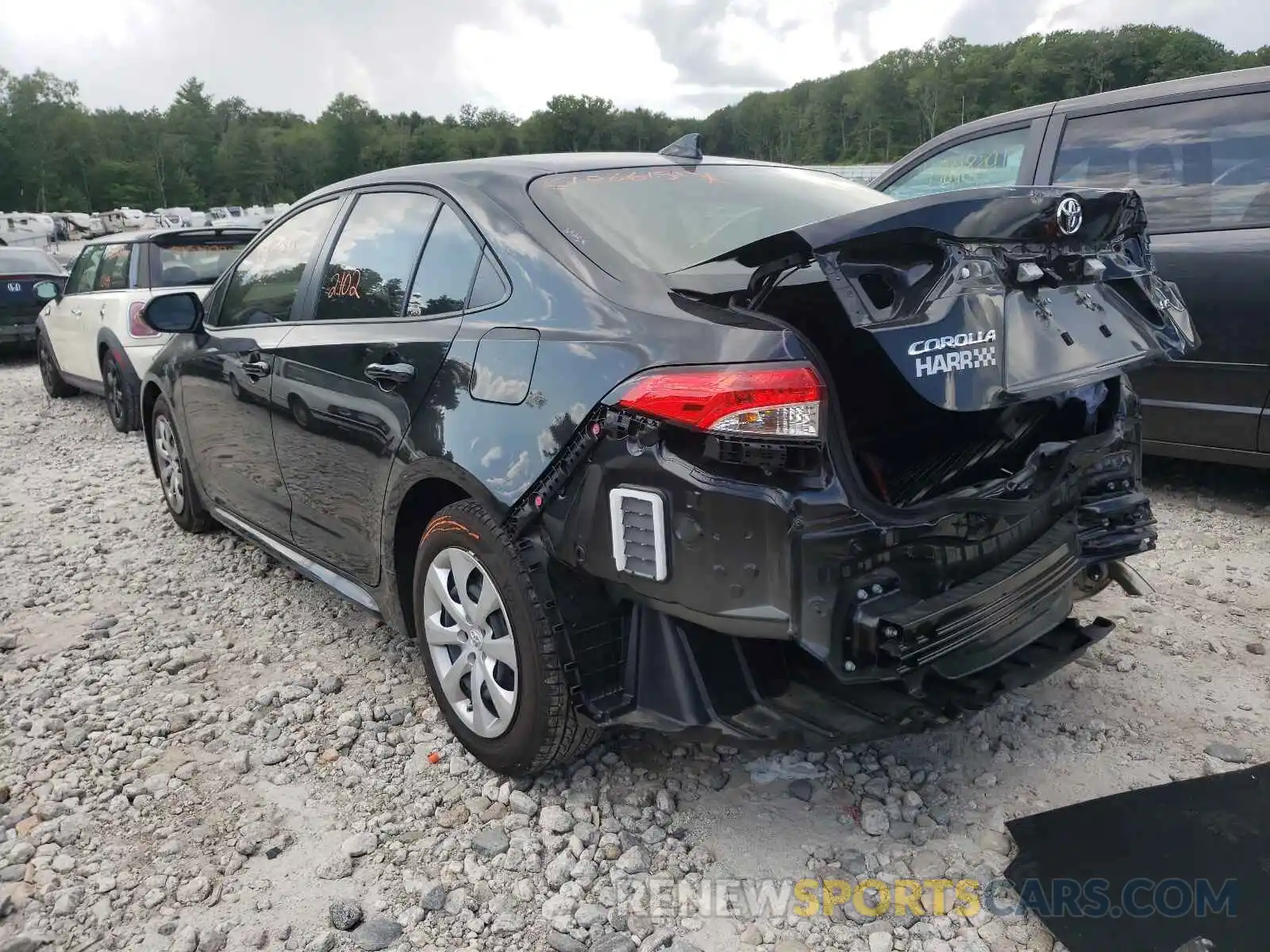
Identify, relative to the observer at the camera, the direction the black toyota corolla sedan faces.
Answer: facing away from the viewer and to the left of the viewer

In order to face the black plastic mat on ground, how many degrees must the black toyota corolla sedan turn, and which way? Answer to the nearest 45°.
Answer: approximately 135° to its right

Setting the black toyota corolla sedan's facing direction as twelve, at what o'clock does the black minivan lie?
The black minivan is roughly at 3 o'clock from the black toyota corolla sedan.

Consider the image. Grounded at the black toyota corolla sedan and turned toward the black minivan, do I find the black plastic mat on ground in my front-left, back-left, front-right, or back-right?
front-right
